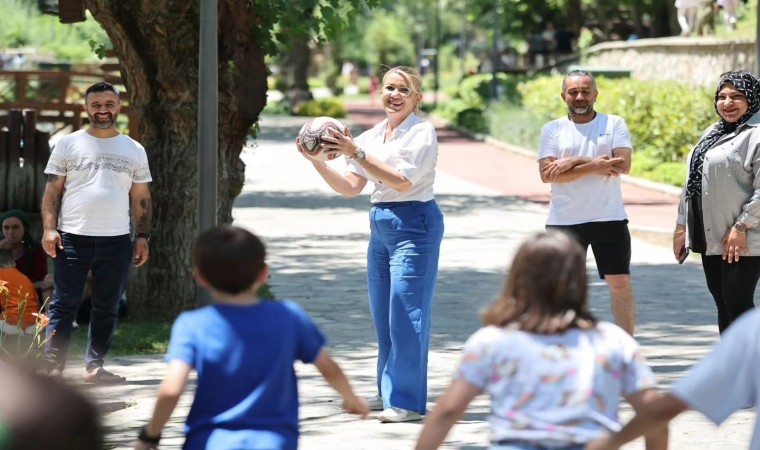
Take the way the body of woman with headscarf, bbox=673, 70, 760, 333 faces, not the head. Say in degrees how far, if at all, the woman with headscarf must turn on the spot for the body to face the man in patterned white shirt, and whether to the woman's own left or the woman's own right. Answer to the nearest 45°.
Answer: approximately 45° to the woman's own right

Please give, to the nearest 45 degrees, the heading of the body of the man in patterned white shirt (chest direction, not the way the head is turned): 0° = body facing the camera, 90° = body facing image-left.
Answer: approximately 0°

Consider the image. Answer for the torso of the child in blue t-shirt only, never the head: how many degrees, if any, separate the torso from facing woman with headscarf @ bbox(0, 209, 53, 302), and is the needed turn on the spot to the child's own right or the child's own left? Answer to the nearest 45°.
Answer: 0° — they already face them

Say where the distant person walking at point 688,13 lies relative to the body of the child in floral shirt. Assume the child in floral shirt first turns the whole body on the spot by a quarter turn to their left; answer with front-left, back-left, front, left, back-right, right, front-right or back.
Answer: right

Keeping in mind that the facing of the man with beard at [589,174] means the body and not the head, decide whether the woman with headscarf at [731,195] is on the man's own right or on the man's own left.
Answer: on the man's own left

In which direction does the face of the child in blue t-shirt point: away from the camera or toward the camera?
away from the camera

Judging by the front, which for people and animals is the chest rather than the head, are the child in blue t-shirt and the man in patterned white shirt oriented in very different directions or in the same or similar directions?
very different directions

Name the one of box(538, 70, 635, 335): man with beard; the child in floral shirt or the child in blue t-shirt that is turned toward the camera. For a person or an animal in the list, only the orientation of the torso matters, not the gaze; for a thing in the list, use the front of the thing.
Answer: the man with beard

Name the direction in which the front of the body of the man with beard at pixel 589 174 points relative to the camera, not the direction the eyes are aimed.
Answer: toward the camera

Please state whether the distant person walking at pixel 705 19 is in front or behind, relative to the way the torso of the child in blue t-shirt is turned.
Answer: in front

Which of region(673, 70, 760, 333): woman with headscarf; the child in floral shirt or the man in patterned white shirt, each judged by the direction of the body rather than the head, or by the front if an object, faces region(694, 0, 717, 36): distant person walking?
the child in floral shirt

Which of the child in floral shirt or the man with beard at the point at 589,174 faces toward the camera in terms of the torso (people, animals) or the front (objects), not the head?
the man with beard

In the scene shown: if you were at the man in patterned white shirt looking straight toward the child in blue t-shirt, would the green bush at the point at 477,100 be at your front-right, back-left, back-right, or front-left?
back-left

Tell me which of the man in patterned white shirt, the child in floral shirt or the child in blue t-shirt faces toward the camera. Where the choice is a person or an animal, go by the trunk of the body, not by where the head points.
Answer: the man in patterned white shirt

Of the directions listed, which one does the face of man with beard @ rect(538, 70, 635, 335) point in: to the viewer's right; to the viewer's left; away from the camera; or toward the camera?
toward the camera

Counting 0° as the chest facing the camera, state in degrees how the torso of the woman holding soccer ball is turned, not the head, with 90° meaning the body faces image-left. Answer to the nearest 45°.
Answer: approximately 45°

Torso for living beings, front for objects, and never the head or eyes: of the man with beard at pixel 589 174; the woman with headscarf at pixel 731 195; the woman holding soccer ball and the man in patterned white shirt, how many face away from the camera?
0

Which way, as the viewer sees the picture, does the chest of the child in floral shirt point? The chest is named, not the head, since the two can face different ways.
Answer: away from the camera

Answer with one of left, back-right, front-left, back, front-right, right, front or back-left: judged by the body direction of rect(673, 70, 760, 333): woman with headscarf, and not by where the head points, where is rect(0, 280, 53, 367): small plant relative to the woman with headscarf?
front-right

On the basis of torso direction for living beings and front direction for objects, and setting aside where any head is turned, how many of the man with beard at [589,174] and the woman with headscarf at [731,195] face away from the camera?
0

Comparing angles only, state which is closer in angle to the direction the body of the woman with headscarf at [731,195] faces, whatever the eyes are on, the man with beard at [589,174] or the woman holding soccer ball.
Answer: the woman holding soccer ball

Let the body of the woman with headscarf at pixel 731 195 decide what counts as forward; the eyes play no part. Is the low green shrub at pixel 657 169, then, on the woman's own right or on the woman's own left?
on the woman's own right
